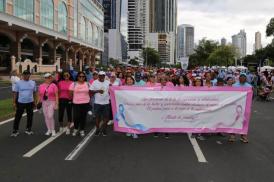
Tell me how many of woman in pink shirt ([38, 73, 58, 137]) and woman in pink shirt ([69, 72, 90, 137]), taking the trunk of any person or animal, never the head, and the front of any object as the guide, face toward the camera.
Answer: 2

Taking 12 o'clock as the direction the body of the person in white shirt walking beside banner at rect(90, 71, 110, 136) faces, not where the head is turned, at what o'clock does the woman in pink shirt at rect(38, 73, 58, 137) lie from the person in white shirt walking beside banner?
The woman in pink shirt is roughly at 3 o'clock from the person in white shirt walking beside banner.

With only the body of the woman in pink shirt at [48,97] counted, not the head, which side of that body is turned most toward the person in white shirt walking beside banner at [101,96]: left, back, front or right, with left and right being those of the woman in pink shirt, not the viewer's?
left

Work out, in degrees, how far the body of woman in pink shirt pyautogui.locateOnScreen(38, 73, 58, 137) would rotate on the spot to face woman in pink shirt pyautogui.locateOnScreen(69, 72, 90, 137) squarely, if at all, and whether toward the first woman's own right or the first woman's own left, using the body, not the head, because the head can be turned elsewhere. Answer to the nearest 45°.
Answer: approximately 90° to the first woman's own left

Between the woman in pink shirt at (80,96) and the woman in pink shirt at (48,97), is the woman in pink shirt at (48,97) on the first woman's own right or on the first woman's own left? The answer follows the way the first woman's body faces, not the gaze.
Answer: on the first woman's own right

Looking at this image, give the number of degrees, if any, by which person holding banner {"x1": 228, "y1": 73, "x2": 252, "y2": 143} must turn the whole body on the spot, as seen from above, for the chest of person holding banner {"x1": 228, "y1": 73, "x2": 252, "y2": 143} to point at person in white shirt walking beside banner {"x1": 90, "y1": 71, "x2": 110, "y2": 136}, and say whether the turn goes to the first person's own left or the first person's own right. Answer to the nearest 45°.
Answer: approximately 90° to the first person's own right

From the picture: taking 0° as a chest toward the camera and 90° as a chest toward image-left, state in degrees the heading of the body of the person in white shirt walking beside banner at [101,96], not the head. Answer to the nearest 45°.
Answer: approximately 0°

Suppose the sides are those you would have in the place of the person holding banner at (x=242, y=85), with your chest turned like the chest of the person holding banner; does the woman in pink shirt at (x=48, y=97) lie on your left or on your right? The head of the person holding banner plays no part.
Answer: on your right
